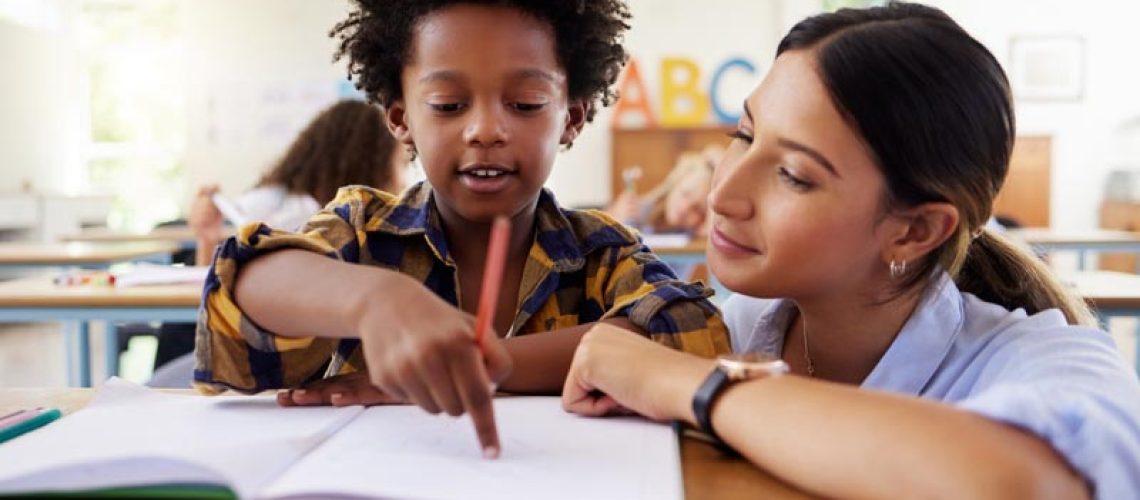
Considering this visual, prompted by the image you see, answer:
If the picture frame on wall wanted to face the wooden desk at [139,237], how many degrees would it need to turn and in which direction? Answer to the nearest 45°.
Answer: approximately 45° to its right

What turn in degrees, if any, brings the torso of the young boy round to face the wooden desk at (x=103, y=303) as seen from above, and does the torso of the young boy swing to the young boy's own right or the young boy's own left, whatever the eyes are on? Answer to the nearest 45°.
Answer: approximately 135° to the young boy's own right

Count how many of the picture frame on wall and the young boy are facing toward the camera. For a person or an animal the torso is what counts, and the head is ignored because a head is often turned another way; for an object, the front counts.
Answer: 2

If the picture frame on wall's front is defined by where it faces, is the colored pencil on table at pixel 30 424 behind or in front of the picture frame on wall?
in front

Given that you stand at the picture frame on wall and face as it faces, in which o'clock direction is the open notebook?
The open notebook is roughly at 12 o'clock from the picture frame on wall.

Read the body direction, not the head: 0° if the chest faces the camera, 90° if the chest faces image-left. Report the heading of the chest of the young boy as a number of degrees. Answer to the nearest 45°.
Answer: approximately 0°

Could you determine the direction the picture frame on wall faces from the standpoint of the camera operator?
facing the viewer
